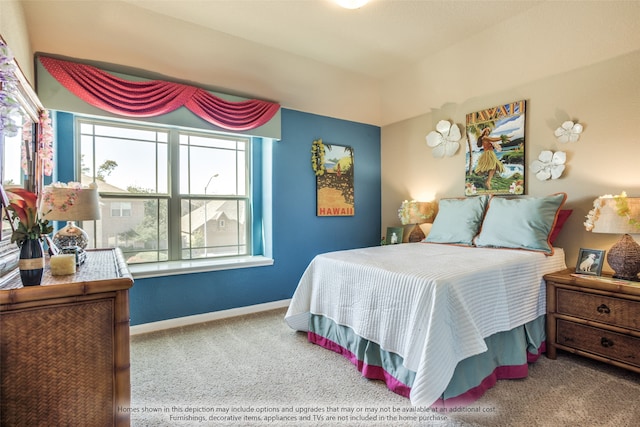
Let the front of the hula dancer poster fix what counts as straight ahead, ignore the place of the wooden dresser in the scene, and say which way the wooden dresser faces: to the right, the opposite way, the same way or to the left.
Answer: the opposite way

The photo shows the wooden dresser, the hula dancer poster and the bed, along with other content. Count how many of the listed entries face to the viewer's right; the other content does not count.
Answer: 1

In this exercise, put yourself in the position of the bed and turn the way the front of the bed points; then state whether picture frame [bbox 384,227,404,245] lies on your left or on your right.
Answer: on your right

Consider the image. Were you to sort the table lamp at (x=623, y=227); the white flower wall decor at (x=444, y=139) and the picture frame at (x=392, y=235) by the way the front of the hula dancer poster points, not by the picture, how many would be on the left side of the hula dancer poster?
1

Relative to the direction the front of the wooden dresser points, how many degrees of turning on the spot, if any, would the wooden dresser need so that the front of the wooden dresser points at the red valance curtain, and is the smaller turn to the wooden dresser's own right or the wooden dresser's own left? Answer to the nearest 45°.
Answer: approximately 90° to the wooden dresser's own left

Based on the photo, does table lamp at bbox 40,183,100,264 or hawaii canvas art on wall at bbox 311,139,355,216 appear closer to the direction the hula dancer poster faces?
the table lamp

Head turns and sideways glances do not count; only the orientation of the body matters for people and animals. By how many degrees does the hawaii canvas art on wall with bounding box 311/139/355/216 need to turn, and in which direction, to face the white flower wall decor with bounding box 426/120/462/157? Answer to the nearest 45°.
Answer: approximately 45° to its left

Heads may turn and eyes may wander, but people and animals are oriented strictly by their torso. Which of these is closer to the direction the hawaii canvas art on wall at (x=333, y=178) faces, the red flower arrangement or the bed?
the bed

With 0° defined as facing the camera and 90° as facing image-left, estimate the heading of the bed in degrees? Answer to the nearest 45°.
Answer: approximately 45°

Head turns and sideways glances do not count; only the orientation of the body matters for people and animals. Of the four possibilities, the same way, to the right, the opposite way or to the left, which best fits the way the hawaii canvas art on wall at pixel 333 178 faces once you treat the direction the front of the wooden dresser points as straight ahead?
to the right

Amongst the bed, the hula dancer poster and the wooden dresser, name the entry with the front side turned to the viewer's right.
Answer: the wooden dresser

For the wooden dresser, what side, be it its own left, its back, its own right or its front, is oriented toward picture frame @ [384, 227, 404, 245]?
front

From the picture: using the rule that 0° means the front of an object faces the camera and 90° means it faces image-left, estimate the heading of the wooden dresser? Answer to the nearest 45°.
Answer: approximately 270°

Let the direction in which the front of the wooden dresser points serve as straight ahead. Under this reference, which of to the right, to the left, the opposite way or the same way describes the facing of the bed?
the opposite way

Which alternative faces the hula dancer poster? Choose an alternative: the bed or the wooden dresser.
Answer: the wooden dresser

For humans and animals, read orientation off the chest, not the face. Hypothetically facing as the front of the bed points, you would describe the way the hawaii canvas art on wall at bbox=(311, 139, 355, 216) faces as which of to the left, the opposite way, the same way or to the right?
to the left

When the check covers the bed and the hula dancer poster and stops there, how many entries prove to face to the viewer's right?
0
